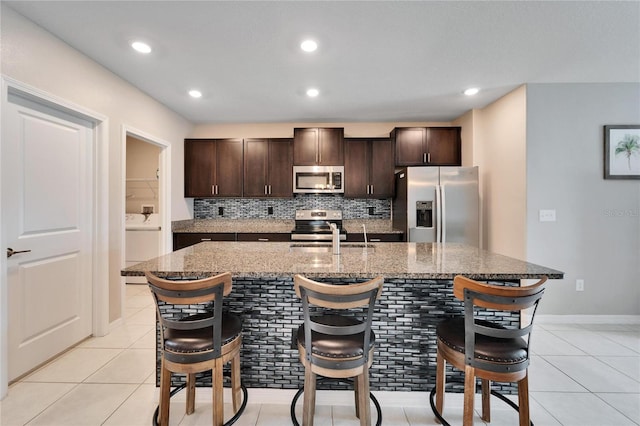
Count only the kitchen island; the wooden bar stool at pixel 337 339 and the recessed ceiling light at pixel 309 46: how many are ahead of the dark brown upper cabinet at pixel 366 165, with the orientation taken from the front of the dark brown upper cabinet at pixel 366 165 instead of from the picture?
3

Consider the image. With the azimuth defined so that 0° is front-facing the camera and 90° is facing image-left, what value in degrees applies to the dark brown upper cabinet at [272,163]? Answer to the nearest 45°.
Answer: approximately 0°

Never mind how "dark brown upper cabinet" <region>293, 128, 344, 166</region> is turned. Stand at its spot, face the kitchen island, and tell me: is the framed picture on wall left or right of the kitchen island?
left
